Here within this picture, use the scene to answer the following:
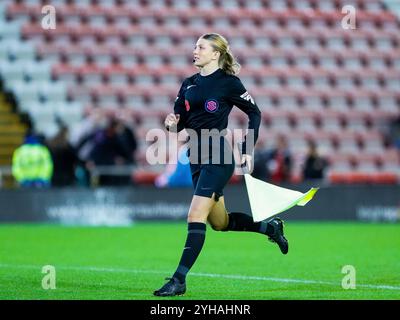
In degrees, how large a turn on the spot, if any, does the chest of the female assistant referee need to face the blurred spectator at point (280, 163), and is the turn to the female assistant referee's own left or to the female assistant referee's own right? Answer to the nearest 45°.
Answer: approximately 135° to the female assistant referee's own right

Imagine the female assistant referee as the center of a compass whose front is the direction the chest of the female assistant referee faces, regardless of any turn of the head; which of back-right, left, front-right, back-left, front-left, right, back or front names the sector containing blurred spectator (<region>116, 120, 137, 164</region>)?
back-right

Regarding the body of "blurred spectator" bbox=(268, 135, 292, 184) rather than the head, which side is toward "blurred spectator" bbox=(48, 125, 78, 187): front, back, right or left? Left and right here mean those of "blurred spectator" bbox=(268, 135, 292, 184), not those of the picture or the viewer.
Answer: right

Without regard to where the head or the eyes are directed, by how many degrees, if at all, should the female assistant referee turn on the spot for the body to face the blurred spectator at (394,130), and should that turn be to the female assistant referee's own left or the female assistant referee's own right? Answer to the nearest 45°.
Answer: approximately 135° to the female assistant referee's own right

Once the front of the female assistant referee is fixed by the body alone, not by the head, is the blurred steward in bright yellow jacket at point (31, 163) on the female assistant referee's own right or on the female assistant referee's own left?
on the female assistant referee's own right

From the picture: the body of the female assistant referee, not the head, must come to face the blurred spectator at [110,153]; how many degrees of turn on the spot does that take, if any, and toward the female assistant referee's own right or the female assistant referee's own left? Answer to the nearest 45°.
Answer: approximately 135° to the female assistant referee's own right

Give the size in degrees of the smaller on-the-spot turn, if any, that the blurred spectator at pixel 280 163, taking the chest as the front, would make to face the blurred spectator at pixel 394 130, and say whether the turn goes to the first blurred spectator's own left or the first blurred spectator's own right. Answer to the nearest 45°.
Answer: approximately 135° to the first blurred spectator's own left

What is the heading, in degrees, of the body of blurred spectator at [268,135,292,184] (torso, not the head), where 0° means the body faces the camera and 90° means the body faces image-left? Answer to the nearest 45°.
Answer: approximately 0°

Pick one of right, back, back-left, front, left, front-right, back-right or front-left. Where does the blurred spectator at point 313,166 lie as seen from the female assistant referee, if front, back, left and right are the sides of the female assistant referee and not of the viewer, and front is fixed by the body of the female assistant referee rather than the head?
back-right

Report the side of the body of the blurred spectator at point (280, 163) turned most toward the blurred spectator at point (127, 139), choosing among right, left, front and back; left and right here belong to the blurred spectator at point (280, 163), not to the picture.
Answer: right
